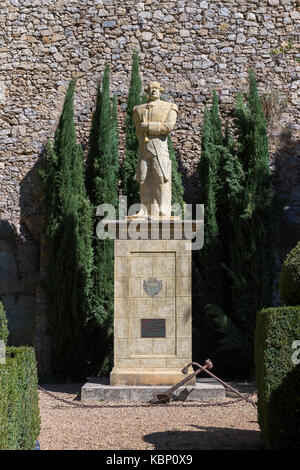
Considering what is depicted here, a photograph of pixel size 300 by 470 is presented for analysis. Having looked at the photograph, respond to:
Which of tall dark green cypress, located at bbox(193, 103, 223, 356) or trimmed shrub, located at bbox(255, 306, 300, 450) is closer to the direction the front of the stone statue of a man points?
the trimmed shrub

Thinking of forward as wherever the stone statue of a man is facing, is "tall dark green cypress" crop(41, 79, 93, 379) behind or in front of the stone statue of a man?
behind

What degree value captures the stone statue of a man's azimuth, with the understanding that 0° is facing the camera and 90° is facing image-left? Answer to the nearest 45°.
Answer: approximately 0°

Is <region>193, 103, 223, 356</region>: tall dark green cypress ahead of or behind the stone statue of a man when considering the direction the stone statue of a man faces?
behind

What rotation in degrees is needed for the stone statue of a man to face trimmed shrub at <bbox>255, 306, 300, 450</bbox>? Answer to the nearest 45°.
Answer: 0° — it already faces it

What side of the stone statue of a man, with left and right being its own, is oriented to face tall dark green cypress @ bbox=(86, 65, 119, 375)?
back

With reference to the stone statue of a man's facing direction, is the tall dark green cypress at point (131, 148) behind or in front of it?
behind
